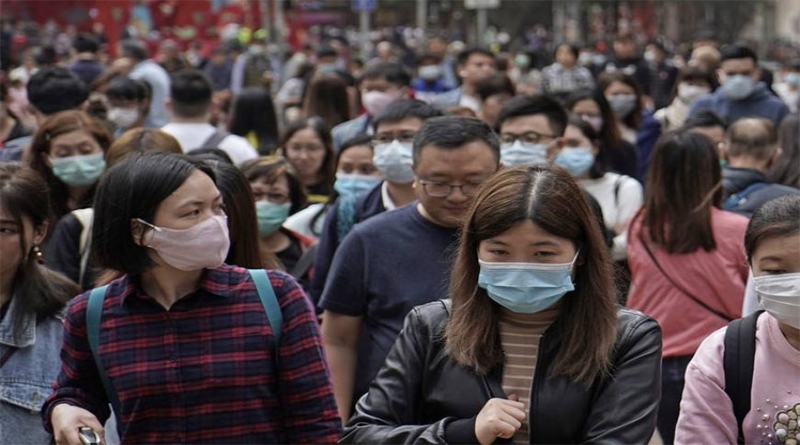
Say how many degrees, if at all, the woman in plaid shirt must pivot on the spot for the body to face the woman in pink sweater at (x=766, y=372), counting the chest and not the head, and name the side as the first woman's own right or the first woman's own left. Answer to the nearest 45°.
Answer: approximately 45° to the first woman's own left

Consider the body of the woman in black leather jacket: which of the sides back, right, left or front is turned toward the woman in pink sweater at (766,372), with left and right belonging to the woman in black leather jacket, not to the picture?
left

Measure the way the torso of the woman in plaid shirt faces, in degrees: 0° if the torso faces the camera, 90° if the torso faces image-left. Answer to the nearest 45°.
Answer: approximately 0°

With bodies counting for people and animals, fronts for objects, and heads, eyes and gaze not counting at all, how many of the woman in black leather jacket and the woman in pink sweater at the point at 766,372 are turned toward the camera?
2

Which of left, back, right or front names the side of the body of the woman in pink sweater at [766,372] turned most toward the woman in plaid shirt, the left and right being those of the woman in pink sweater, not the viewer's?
right
